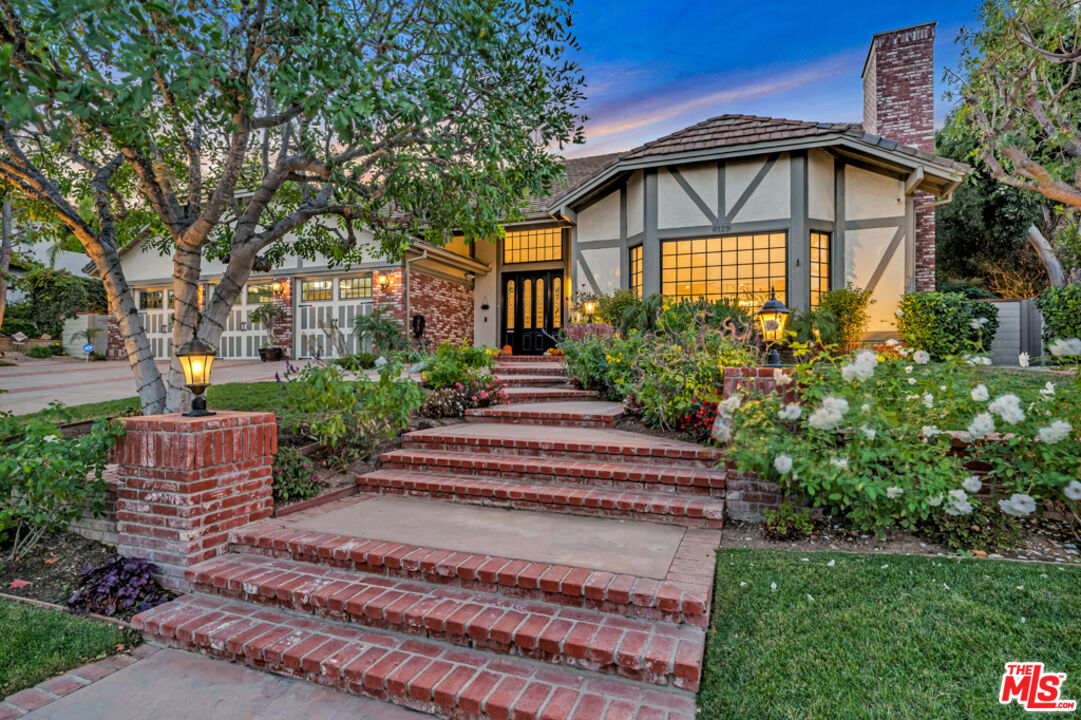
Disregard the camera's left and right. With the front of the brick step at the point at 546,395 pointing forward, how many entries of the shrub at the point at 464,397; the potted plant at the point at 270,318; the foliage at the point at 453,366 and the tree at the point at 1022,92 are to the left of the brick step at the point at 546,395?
1

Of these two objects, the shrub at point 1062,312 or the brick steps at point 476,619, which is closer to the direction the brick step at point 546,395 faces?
the brick steps

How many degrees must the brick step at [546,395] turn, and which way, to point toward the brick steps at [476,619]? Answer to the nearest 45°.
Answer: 0° — it already faces it

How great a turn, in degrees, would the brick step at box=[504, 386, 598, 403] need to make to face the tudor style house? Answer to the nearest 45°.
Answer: approximately 135° to its left

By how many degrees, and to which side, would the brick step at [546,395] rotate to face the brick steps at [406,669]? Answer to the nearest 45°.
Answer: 0° — it already faces it

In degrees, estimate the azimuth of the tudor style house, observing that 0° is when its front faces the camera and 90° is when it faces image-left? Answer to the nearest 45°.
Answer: approximately 0°

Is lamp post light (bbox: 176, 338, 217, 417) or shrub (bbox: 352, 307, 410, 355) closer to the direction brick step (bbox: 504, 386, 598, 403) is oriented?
the lamp post light

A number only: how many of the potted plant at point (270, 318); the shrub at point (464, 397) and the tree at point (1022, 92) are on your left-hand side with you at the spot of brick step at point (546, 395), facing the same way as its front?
1

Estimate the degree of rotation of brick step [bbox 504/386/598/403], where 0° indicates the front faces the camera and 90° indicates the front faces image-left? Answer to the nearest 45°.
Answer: approximately 0°

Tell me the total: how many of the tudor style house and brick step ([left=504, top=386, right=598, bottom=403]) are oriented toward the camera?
2

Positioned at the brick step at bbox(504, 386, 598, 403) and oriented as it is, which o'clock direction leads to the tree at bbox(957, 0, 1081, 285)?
The tree is roughly at 9 o'clock from the brick step.
